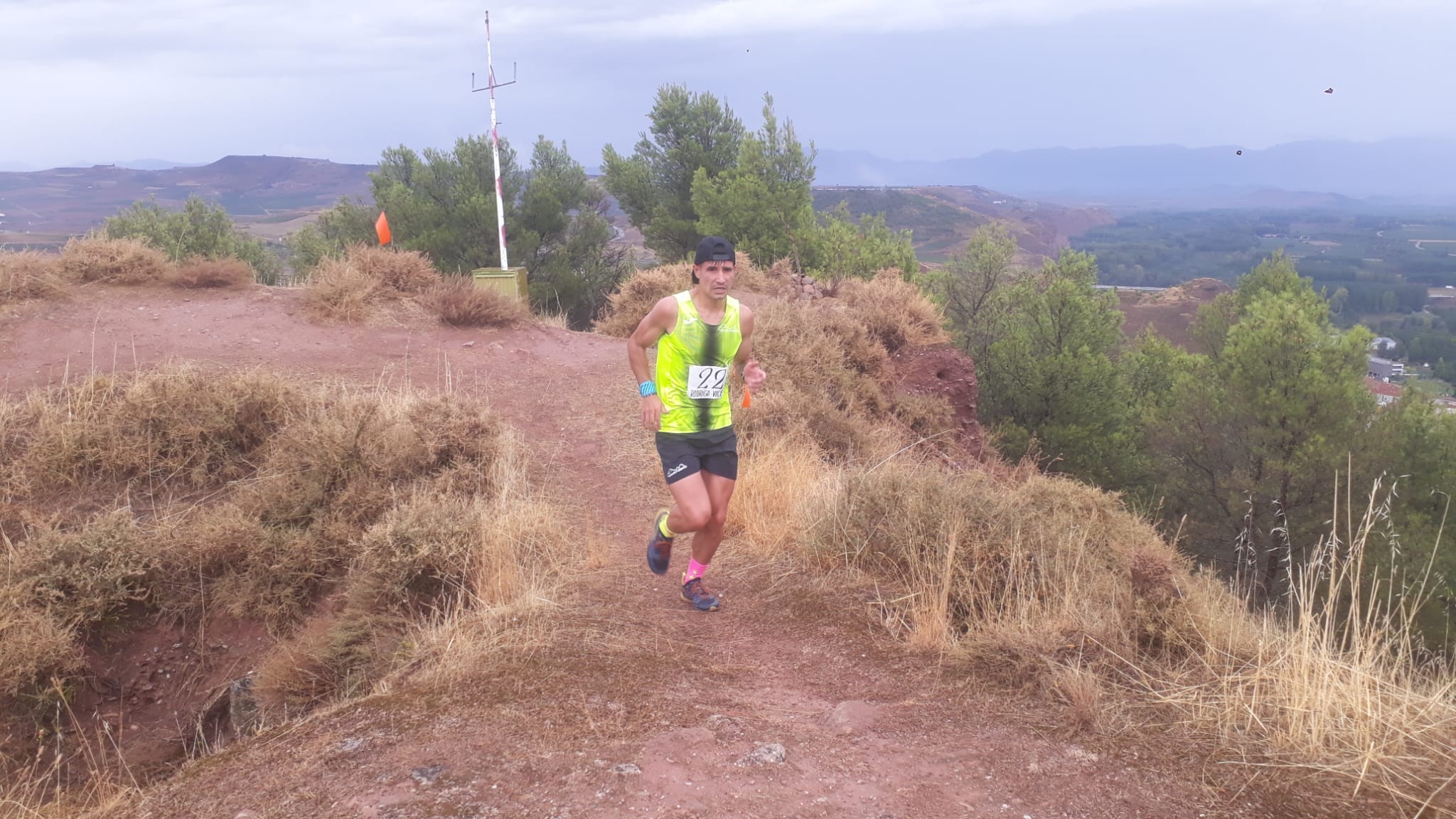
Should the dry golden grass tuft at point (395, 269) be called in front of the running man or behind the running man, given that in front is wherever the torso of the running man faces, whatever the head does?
behind

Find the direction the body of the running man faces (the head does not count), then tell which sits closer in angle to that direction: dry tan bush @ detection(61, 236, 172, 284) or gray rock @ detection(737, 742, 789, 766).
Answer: the gray rock

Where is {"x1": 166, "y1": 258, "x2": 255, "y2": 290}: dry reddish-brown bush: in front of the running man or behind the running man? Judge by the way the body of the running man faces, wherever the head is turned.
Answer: behind

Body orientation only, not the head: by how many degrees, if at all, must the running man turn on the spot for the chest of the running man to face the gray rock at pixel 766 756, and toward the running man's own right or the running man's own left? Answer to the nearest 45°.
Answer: approximately 45° to the running man's own right

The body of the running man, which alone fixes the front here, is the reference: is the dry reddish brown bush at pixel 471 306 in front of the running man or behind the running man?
behind

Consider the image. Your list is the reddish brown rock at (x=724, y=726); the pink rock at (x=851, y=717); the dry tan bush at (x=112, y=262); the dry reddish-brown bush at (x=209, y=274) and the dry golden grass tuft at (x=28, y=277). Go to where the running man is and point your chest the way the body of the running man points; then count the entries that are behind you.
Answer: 3

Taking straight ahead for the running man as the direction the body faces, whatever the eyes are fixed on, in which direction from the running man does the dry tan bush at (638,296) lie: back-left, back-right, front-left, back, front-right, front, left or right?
back-left

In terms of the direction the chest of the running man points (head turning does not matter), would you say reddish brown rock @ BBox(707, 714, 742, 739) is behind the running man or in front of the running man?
in front

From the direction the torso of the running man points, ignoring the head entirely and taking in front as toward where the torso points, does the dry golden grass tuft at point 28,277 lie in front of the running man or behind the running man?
behind

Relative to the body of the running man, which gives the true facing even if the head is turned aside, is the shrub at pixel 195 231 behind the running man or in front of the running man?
behind

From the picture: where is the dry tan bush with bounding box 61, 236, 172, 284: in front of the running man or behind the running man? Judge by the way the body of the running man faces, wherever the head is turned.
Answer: behind

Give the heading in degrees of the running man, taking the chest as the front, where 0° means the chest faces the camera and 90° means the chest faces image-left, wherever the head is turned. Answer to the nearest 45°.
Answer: approximately 315°
